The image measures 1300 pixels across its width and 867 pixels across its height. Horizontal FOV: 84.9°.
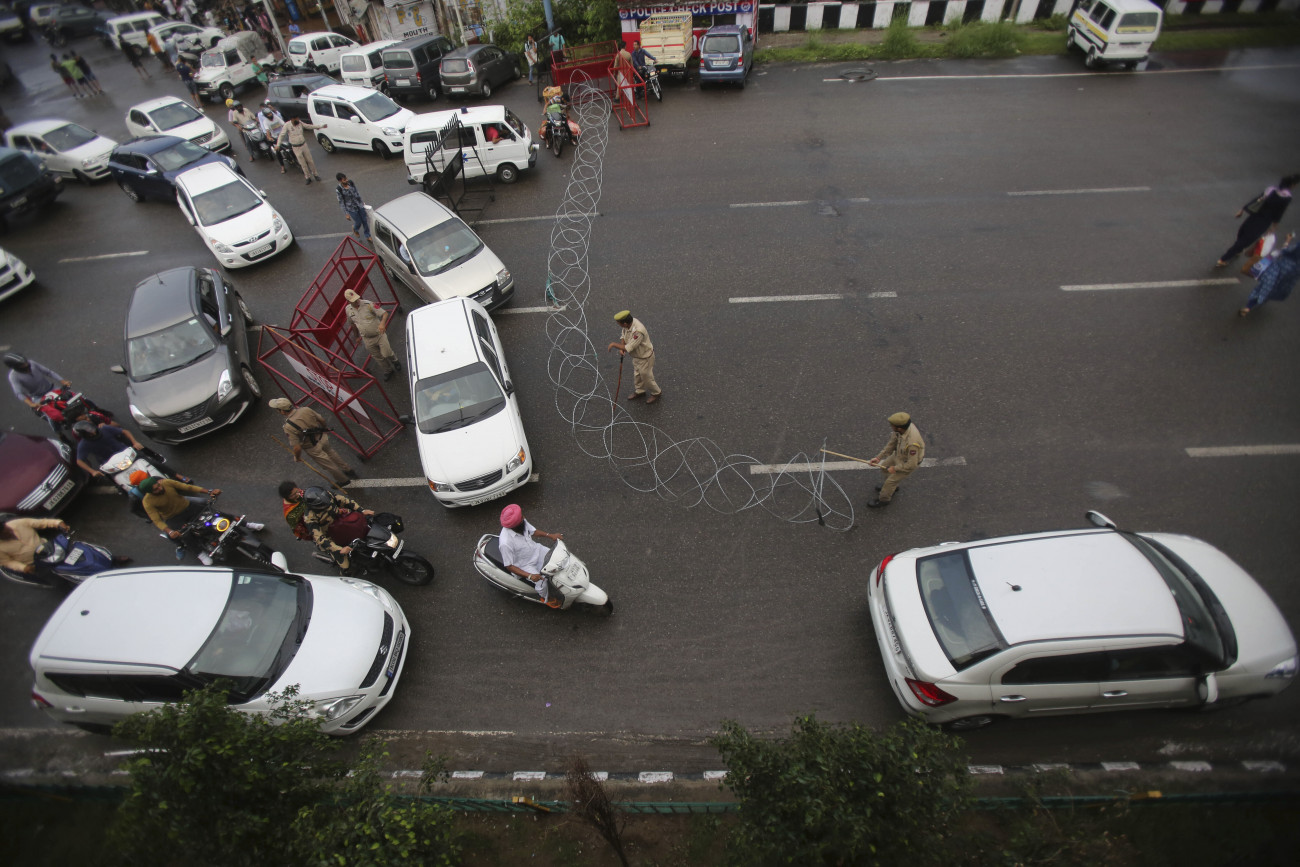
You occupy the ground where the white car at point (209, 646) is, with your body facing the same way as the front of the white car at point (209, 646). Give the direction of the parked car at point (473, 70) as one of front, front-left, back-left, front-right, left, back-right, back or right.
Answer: left

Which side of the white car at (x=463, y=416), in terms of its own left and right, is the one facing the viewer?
front

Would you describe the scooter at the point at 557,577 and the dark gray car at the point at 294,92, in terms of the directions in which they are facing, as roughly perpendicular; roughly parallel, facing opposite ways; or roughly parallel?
roughly parallel

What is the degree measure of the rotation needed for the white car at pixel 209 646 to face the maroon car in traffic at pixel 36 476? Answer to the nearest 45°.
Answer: approximately 135° to its left

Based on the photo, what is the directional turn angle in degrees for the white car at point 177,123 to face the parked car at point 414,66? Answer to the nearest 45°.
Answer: approximately 45° to its left

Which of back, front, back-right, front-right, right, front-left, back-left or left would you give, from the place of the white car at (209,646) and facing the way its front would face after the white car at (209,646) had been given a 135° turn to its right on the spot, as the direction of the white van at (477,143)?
back-right

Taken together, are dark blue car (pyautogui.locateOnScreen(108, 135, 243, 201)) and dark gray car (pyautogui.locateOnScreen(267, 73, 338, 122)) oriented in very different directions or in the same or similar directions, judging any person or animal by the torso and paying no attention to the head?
same or similar directions

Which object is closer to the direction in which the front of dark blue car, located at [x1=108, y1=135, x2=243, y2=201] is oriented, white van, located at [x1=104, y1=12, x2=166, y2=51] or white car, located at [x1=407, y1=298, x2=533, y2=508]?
the white car

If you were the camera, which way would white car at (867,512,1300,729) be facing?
facing to the right of the viewer

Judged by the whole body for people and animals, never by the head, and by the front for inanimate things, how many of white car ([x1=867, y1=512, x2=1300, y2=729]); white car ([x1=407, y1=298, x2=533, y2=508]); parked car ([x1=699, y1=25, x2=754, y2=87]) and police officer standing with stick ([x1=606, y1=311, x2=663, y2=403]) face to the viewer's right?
1

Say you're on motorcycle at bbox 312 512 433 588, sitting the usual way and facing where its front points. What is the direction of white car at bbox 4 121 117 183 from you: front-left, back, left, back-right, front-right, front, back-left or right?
back-left

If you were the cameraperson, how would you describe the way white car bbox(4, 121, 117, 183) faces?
facing the viewer and to the right of the viewer

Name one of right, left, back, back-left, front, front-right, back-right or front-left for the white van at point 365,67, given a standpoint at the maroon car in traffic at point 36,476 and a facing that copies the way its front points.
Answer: left

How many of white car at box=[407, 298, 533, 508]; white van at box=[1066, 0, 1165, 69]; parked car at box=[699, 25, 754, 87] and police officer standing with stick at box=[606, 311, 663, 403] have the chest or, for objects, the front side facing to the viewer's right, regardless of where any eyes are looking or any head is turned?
0

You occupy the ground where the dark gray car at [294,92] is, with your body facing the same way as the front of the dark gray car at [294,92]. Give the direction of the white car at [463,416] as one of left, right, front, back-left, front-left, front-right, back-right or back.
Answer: front-right

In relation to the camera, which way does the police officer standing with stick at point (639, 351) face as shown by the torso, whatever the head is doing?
to the viewer's left

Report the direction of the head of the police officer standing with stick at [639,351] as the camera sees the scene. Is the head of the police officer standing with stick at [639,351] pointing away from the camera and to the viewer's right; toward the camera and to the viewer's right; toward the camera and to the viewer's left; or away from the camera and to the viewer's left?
toward the camera and to the viewer's left

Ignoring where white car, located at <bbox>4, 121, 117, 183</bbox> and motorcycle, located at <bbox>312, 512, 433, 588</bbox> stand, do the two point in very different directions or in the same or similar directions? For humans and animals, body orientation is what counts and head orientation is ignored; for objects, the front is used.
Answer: same or similar directions

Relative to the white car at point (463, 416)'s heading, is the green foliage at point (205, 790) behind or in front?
in front
